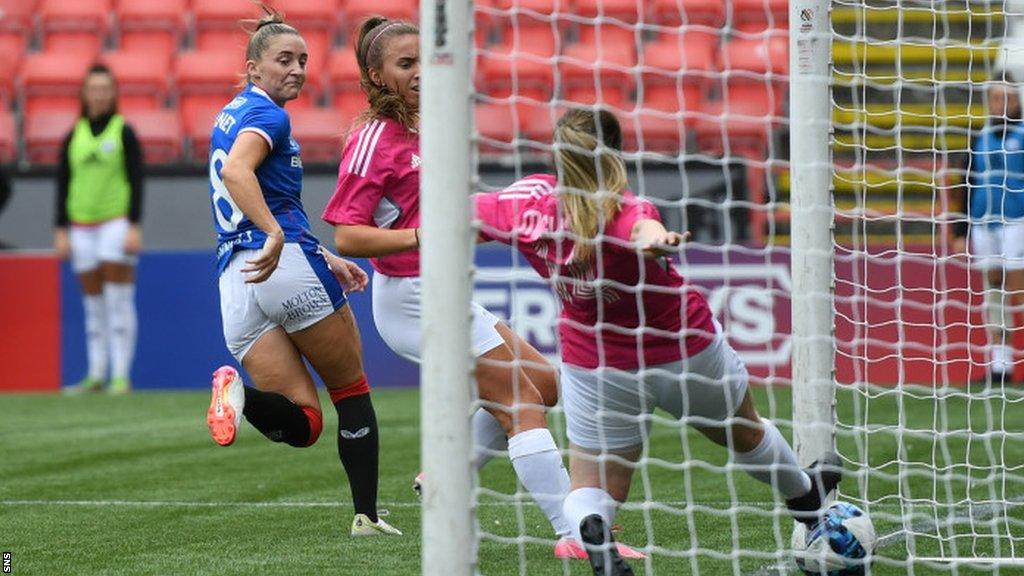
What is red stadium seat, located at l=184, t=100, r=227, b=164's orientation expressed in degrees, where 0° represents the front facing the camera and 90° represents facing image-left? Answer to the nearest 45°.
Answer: approximately 0°

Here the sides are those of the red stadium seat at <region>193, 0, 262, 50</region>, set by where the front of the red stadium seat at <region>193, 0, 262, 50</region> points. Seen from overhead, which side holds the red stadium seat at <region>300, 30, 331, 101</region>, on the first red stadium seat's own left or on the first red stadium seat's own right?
on the first red stadium seat's own left

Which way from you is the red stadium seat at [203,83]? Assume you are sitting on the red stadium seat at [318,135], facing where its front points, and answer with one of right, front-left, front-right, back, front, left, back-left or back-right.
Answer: back-right

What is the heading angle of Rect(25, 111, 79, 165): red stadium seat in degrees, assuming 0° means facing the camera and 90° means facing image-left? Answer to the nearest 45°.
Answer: approximately 0°

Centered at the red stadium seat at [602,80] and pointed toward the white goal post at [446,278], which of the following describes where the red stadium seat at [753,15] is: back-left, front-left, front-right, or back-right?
back-left

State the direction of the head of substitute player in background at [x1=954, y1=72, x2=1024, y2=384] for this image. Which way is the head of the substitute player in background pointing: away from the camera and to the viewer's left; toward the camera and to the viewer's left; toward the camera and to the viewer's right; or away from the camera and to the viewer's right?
toward the camera and to the viewer's left

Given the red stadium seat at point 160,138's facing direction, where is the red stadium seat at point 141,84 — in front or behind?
behind

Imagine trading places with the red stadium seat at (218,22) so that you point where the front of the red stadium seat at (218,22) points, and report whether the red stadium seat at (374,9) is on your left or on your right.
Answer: on your left
